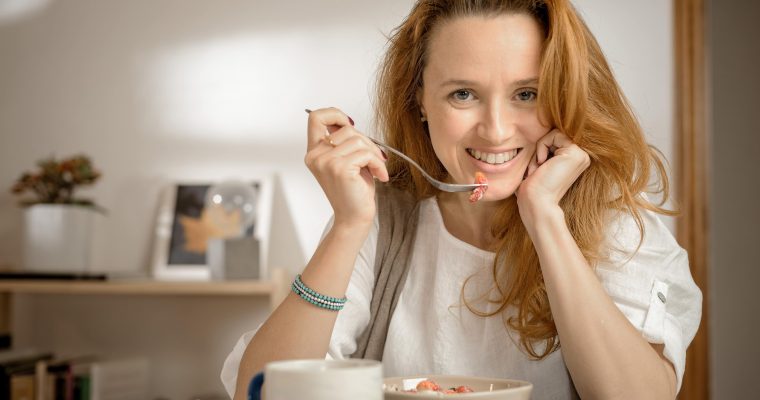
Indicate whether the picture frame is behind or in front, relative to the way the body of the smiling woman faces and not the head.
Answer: behind

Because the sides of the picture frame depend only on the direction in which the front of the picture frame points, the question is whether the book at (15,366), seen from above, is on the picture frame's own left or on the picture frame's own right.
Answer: on the picture frame's own right

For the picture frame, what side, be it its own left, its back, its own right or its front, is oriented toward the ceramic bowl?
front

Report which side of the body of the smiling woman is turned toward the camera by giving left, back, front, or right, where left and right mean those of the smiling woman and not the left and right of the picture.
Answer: front

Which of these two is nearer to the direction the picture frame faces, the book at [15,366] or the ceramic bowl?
the ceramic bowl

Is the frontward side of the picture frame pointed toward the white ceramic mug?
yes

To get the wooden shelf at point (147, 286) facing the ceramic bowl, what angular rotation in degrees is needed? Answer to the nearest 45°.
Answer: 0° — it already faces it

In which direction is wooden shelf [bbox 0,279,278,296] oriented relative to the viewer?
toward the camera

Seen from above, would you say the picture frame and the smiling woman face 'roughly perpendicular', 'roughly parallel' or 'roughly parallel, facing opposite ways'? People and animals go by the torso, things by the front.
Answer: roughly parallel

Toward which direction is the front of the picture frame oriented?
toward the camera
